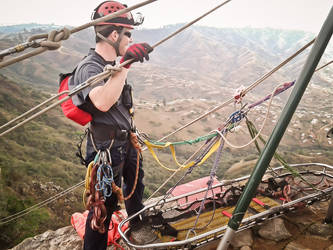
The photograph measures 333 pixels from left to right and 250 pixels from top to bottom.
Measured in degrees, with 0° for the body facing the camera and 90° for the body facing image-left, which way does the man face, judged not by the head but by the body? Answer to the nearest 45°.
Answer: approximately 270°

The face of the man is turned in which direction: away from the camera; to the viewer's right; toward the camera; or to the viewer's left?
to the viewer's right

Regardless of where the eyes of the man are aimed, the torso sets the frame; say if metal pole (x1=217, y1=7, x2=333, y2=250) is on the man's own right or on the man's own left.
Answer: on the man's own right
